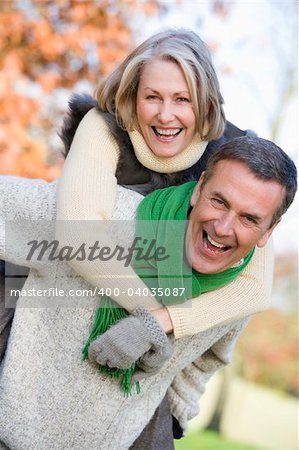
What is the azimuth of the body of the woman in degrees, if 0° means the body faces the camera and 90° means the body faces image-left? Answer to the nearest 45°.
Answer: approximately 0°

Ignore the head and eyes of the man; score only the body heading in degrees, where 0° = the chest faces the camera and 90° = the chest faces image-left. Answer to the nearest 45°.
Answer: approximately 0°
